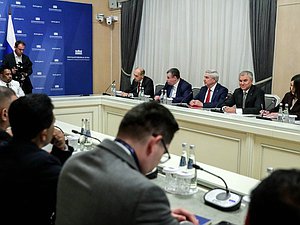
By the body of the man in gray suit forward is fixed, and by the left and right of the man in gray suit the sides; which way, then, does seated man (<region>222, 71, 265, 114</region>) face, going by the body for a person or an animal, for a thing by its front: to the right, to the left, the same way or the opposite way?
the opposite way

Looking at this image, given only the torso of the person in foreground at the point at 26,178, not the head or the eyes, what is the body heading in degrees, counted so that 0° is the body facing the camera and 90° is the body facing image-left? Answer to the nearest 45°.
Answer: approximately 225°

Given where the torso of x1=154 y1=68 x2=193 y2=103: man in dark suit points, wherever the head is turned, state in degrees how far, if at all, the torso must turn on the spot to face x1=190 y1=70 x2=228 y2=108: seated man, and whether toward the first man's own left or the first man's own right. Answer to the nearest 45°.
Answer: approximately 90° to the first man's own left

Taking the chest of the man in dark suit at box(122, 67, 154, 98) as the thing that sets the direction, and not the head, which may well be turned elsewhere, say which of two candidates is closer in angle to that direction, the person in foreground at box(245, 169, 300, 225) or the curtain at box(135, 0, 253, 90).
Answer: the person in foreground

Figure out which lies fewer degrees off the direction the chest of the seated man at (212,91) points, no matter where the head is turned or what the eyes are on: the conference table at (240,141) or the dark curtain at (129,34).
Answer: the conference table

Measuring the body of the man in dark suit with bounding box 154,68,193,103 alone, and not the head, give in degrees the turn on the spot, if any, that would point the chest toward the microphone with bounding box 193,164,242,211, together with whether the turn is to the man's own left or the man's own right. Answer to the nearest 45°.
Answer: approximately 45° to the man's own left

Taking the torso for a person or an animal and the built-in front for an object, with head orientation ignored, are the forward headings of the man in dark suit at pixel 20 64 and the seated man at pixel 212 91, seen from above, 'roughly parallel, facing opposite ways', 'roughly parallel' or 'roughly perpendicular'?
roughly perpendicular

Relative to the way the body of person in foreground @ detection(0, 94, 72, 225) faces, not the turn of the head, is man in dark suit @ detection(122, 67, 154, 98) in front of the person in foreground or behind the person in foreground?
in front

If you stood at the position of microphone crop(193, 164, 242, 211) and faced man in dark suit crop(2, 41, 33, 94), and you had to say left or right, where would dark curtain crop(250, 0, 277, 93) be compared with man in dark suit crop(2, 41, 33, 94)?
right

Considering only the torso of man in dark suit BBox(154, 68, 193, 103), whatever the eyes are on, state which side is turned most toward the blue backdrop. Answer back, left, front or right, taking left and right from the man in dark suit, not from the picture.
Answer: right

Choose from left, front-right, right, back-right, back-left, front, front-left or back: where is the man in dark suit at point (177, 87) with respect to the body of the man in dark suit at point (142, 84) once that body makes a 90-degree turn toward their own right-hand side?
back

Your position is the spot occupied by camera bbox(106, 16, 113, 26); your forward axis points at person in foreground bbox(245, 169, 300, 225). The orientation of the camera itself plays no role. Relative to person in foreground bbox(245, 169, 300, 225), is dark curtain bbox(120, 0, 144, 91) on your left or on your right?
left

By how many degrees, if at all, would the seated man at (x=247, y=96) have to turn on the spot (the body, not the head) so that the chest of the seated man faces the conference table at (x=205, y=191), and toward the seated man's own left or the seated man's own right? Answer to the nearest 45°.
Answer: approximately 45° to the seated man's own left

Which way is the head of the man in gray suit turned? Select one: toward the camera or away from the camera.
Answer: away from the camera

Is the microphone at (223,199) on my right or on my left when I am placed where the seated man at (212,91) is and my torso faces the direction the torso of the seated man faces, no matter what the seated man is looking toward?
on my left

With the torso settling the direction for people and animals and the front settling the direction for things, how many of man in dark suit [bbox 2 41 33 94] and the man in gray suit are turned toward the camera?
1
